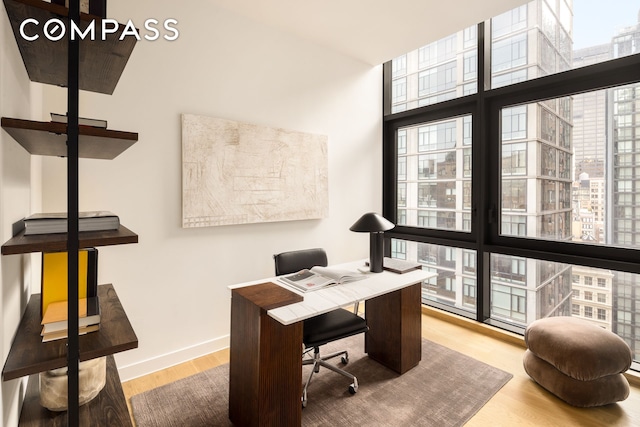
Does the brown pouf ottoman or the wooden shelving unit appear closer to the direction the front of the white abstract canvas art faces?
the brown pouf ottoman

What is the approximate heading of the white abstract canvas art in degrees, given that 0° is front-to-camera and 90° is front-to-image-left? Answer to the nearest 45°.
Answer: approximately 315°

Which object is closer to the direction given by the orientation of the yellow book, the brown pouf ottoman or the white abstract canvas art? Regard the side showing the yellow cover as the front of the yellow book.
the brown pouf ottoman

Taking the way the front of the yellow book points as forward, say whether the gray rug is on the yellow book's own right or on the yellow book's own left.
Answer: on the yellow book's own left

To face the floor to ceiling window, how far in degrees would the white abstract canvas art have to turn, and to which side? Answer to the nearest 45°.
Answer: approximately 45° to its left

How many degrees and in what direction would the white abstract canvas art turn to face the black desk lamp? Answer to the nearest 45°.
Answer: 0° — it already faces it
